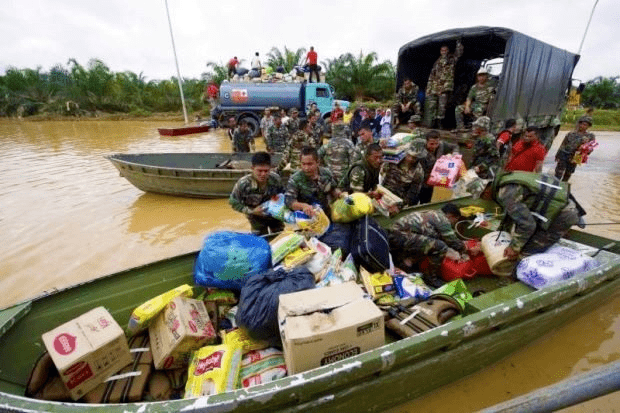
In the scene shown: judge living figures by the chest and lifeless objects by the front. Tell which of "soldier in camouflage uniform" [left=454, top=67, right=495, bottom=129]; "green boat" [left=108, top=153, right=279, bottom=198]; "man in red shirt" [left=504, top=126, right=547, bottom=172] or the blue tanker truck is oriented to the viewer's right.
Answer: the blue tanker truck

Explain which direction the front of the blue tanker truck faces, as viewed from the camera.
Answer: facing to the right of the viewer

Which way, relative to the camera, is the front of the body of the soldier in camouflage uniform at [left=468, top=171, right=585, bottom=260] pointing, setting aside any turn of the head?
to the viewer's left

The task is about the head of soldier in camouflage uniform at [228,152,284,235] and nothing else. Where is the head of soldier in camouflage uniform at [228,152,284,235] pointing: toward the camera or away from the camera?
toward the camera

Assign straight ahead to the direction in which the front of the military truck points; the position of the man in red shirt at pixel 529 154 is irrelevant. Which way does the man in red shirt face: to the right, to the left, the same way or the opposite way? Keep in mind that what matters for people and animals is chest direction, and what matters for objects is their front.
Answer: the opposite way

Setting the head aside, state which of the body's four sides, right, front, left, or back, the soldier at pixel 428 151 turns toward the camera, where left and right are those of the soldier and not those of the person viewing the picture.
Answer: front

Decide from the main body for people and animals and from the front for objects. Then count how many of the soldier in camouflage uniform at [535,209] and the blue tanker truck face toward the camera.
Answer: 0

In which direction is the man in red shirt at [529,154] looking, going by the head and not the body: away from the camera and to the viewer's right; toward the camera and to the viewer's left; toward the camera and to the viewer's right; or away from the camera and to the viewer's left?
toward the camera and to the viewer's left

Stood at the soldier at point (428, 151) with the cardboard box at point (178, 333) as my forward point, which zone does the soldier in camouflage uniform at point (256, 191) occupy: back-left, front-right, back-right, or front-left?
front-right

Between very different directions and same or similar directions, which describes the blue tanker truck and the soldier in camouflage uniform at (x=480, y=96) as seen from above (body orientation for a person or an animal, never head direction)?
very different directions

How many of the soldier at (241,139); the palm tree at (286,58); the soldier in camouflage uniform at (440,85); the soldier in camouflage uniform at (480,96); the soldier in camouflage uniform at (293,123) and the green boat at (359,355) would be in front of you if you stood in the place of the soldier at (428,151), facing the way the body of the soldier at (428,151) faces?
1

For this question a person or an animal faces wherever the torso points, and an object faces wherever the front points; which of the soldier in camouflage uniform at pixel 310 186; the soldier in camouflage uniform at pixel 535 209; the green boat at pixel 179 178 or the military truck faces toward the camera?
the soldier in camouflage uniform at pixel 310 186

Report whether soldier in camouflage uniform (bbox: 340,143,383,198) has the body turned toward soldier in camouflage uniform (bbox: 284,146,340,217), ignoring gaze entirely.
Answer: no

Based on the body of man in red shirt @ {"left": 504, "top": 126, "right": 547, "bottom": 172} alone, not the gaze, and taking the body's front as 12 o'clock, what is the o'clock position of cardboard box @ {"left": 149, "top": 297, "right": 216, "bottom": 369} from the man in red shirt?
The cardboard box is roughly at 11 o'clock from the man in red shirt.

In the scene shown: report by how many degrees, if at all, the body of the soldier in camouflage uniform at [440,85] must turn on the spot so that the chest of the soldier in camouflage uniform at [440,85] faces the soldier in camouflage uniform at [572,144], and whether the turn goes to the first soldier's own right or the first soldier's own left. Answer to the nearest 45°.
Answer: approximately 90° to the first soldier's own left

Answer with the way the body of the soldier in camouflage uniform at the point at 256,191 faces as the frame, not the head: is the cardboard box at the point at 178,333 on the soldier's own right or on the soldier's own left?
on the soldier's own right

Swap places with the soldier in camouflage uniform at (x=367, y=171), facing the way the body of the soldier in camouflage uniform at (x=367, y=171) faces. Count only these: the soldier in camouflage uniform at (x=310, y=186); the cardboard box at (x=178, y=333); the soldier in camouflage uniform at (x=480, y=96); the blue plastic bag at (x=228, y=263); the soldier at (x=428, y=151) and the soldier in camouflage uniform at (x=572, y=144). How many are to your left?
3

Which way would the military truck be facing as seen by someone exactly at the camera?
facing away from the viewer and to the right of the viewer

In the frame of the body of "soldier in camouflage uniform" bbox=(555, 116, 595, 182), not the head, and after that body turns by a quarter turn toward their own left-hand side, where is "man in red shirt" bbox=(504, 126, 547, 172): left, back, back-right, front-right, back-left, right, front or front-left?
back-right

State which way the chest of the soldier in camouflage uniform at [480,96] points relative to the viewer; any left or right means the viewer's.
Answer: facing the viewer and to the left of the viewer

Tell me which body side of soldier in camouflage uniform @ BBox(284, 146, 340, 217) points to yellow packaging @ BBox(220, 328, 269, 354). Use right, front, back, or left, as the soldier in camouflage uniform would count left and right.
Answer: front
